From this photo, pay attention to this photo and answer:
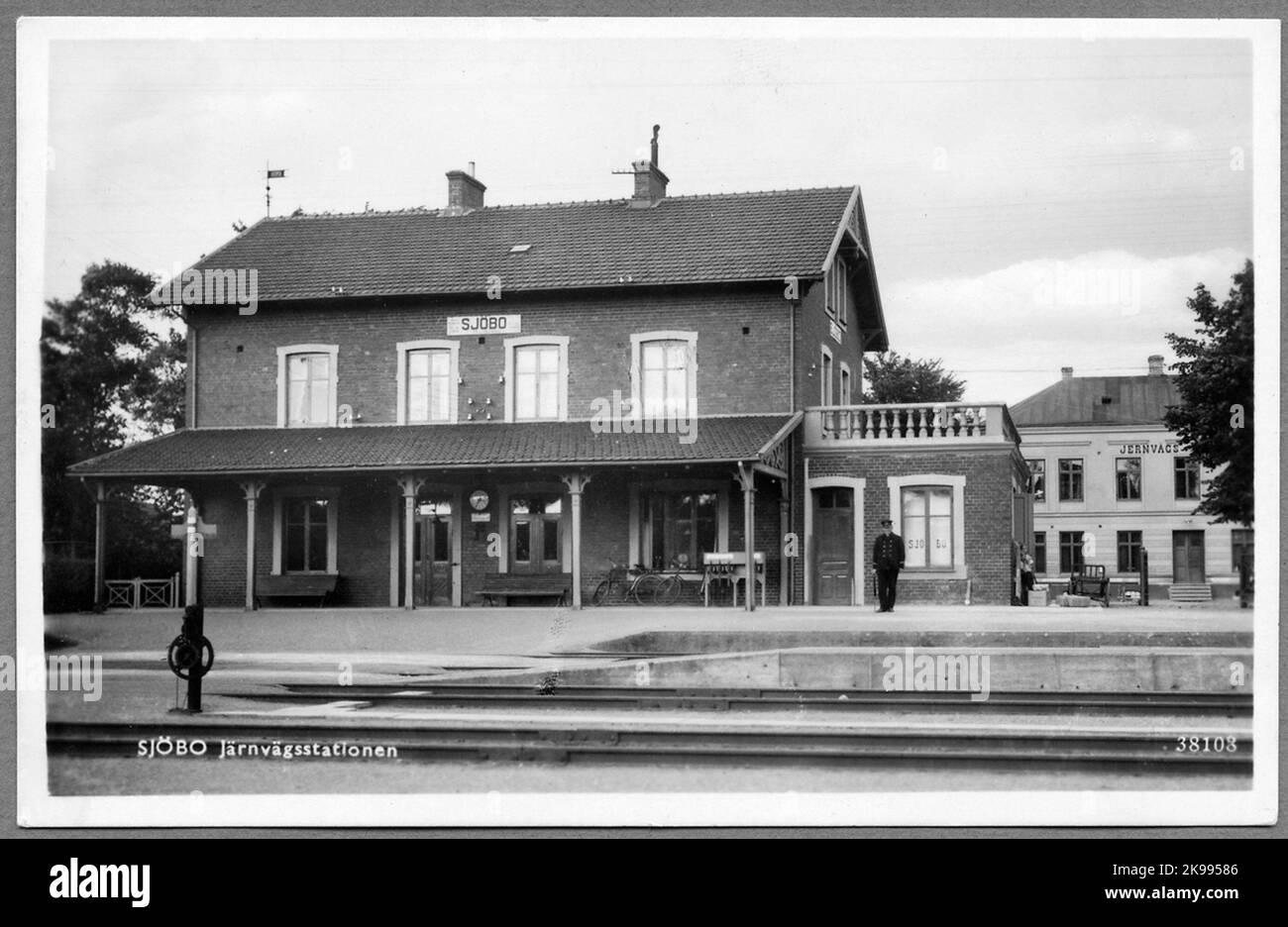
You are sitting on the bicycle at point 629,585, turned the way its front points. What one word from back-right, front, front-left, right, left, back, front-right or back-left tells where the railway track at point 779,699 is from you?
left

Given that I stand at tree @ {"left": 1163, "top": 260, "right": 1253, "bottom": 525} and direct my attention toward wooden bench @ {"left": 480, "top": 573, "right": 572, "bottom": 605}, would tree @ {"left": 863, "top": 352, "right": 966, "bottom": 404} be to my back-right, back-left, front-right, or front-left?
front-right

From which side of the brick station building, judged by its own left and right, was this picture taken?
front

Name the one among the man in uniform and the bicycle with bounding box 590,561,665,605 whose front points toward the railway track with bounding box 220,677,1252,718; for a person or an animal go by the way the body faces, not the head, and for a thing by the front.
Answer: the man in uniform

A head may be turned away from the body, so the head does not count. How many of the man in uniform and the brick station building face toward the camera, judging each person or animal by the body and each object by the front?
2

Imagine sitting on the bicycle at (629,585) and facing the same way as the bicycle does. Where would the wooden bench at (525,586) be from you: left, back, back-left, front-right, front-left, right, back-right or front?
front-right

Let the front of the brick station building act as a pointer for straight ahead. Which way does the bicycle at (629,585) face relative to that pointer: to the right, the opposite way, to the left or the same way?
to the right

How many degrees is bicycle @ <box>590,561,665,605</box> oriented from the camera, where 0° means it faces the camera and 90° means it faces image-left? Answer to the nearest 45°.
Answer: approximately 90°

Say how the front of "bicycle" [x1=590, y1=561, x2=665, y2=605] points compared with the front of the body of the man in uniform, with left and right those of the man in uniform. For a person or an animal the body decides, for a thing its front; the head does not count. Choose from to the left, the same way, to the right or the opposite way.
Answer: to the right

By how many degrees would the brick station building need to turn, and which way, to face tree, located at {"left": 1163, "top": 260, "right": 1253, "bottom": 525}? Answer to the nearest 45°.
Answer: approximately 45° to its left

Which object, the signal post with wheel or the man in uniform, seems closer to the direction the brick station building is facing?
the signal post with wheel

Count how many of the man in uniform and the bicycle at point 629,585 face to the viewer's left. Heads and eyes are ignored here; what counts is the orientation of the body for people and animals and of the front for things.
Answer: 1

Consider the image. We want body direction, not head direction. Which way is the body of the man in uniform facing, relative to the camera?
toward the camera

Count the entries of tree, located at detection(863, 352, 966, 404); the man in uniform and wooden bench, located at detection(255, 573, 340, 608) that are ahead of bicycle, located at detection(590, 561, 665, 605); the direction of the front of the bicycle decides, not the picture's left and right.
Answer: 1

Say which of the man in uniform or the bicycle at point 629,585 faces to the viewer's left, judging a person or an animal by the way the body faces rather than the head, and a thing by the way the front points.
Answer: the bicycle

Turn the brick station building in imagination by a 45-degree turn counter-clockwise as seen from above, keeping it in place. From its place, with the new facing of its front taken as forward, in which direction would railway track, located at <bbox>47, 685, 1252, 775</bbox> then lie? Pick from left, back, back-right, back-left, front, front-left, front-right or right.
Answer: front-right
